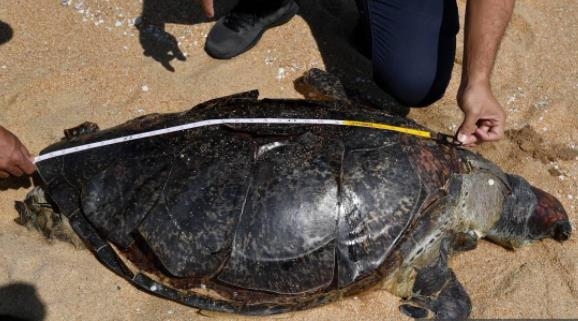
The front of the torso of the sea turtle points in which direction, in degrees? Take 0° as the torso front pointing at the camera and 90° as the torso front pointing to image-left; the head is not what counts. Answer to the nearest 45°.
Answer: approximately 270°
